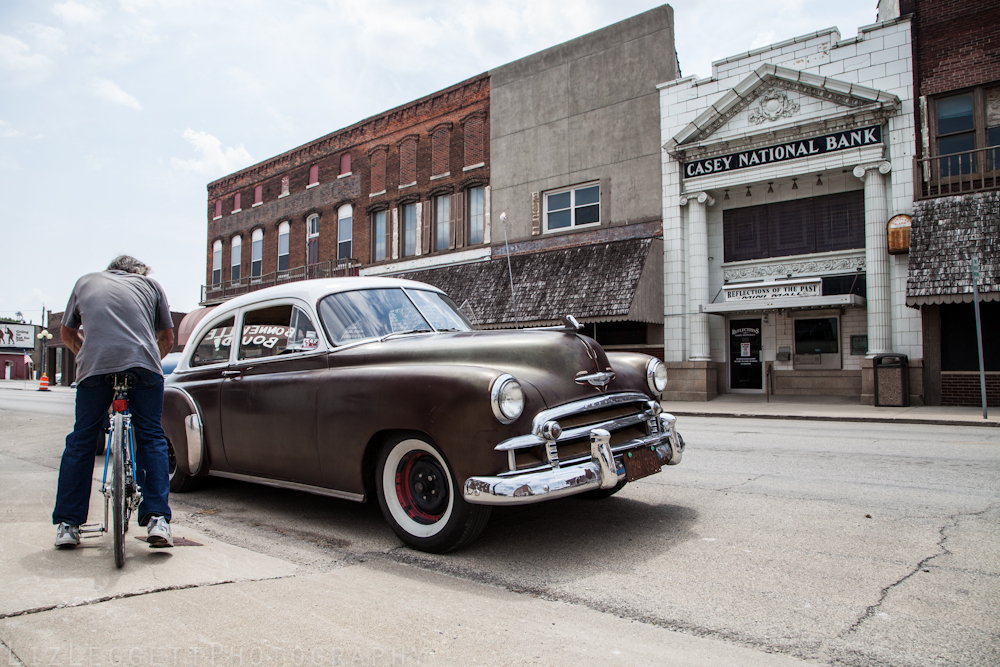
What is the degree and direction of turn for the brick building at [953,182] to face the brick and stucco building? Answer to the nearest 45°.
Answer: approximately 90° to its right

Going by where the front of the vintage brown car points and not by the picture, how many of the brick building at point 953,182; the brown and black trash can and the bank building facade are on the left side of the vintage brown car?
3

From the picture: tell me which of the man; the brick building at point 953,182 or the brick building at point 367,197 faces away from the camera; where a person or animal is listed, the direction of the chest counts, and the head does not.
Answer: the man

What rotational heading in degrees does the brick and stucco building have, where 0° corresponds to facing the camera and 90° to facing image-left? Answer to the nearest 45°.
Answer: approximately 45°

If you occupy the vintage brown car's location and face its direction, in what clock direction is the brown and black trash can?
The brown and black trash can is roughly at 9 o'clock from the vintage brown car.

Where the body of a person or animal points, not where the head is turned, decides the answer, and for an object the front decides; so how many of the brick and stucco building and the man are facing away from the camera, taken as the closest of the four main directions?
1

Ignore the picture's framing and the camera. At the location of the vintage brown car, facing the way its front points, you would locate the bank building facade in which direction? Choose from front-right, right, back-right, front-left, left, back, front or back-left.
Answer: left

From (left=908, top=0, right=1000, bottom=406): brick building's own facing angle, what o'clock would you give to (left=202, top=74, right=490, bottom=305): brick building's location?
(left=202, top=74, right=490, bottom=305): brick building is roughly at 3 o'clock from (left=908, top=0, right=1000, bottom=406): brick building.

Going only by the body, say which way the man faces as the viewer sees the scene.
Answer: away from the camera

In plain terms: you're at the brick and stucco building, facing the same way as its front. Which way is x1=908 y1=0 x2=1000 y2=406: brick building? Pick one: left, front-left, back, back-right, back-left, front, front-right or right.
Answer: left

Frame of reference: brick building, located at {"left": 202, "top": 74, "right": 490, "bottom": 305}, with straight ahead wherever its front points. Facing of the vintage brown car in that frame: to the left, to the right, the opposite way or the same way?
to the left

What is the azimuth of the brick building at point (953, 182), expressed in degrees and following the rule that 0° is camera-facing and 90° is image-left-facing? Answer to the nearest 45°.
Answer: approximately 0°

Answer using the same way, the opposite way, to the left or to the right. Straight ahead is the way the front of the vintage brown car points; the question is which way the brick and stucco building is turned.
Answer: to the right

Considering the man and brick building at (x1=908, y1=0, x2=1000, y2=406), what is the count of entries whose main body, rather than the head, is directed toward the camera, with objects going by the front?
1
